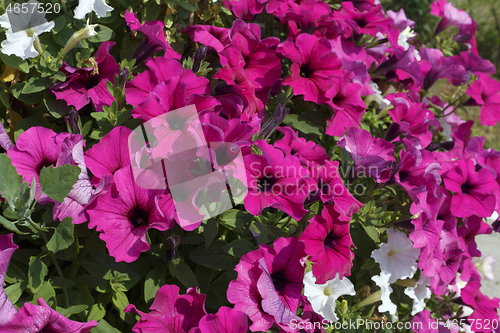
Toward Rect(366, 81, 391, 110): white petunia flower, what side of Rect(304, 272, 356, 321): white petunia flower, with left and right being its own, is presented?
back

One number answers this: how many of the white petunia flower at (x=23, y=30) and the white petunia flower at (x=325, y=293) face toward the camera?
2

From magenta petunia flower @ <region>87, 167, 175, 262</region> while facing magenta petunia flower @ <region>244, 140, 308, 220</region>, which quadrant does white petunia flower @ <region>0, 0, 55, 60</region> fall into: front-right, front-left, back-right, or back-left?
back-left

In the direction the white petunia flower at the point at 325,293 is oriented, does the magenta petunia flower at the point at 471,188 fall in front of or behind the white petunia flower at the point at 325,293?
behind

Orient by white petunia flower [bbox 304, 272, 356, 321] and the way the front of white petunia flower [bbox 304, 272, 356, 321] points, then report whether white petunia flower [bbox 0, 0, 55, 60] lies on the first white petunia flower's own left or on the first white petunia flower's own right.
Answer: on the first white petunia flower's own right

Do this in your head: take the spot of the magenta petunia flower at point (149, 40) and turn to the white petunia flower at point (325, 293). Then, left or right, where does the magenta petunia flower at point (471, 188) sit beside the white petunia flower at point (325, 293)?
left

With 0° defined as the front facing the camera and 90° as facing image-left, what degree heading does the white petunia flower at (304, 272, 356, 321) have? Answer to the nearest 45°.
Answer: approximately 0°

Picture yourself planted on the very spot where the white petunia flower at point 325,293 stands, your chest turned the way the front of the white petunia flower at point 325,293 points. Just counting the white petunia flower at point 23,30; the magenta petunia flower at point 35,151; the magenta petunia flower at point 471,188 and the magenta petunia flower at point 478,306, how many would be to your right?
2

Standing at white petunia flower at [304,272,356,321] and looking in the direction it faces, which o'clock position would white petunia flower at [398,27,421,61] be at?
white petunia flower at [398,27,421,61] is roughly at 6 o'clock from white petunia flower at [304,272,356,321].
